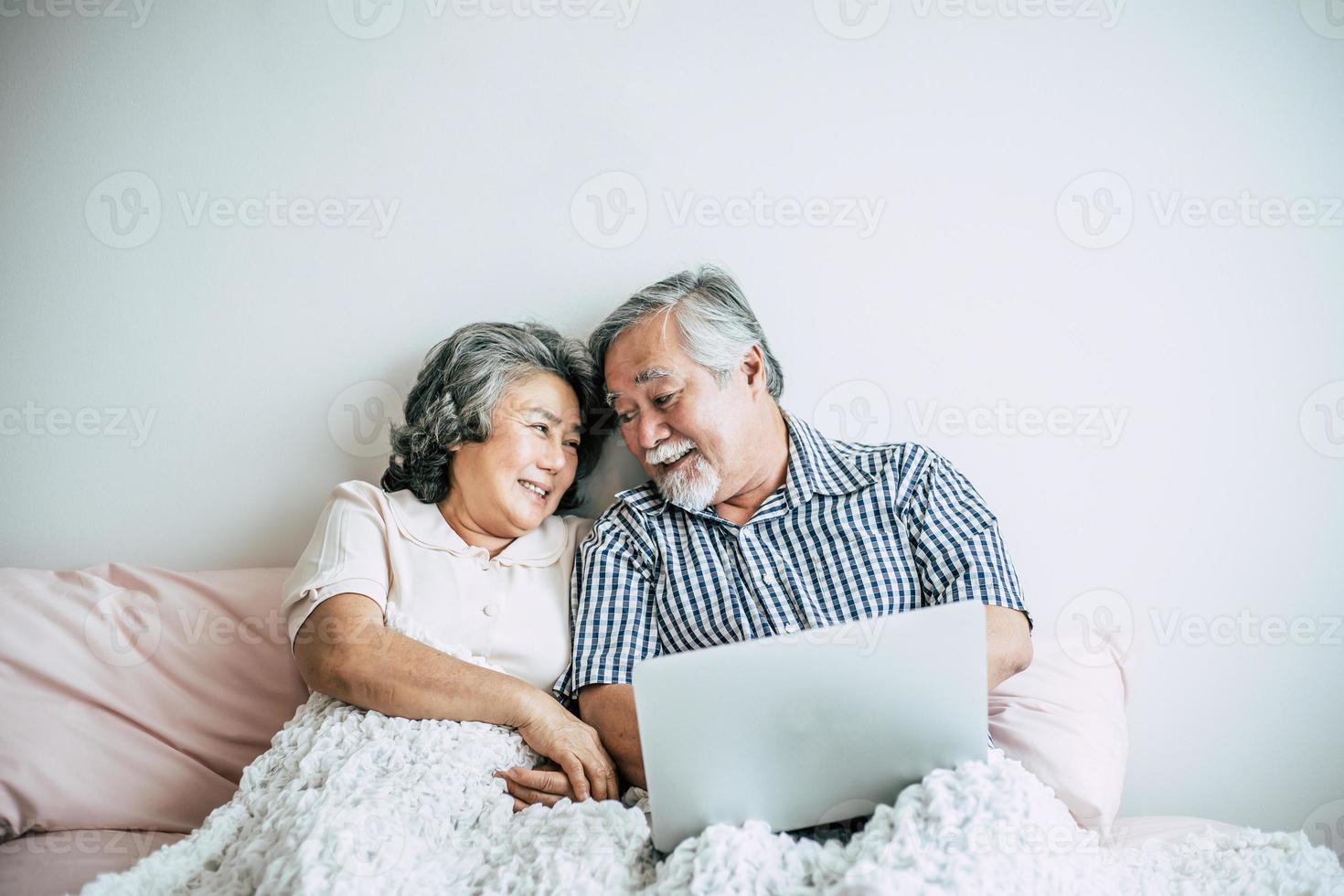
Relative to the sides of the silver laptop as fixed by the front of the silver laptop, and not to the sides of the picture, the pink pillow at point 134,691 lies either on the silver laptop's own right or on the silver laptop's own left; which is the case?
on the silver laptop's own left

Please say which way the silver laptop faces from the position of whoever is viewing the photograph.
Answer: facing away from the viewer
